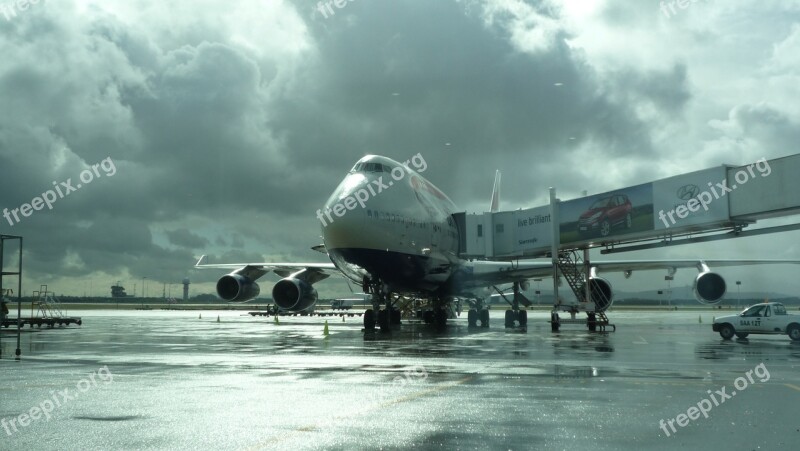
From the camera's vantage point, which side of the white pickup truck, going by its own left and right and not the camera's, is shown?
left

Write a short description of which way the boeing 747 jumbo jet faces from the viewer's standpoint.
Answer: facing the viewer and to the left of the viewer

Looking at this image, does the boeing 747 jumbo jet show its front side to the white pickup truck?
no

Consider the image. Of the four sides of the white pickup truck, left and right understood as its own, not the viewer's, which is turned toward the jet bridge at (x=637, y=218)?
front

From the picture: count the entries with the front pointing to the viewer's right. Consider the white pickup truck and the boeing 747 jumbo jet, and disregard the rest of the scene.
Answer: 0

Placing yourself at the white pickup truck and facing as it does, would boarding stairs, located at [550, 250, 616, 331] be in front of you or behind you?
in front
